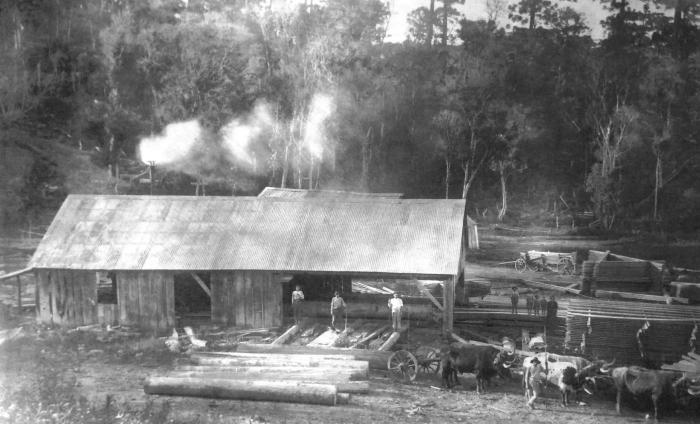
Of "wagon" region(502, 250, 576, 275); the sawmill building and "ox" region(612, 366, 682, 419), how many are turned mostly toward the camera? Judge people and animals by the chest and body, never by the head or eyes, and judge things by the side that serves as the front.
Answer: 1

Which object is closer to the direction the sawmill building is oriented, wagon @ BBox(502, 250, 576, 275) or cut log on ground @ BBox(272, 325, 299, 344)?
the cut log on ground

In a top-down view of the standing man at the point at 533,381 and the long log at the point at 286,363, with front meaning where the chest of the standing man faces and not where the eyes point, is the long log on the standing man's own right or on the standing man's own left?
on the standing man's own right

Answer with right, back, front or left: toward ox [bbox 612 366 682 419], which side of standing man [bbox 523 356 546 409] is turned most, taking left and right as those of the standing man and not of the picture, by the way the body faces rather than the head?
left

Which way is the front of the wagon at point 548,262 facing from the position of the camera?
facing to the left of the viewer

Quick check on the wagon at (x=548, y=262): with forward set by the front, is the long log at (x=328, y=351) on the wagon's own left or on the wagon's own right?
on the wagon's own left

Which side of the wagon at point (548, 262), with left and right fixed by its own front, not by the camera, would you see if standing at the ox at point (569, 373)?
left

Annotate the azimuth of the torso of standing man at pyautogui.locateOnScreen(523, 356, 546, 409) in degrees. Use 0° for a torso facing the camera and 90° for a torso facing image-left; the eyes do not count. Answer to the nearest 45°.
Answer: approximately 0°
